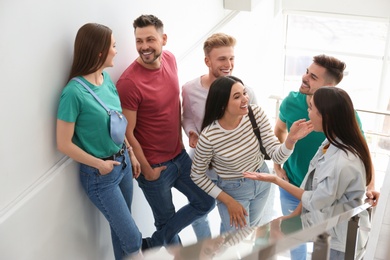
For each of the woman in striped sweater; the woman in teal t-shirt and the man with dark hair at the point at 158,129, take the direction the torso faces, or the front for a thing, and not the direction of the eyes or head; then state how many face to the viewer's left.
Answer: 0

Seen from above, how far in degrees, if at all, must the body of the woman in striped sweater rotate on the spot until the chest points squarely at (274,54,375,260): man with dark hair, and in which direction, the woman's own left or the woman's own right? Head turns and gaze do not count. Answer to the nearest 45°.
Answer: approximately 90° to the woman's own left

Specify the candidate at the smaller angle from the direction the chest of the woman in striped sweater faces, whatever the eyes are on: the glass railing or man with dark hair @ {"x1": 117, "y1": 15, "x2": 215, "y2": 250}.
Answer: the glass railing

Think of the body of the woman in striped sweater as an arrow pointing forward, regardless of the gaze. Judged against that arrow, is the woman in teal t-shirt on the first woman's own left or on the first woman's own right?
on the first woman's own right

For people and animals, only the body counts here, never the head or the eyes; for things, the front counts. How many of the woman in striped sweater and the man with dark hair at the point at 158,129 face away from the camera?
0

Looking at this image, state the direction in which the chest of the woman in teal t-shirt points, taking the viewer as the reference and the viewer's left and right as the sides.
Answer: facing the viewer and to the right of the viewer

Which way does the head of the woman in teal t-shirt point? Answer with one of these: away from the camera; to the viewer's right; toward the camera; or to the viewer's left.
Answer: to the viewer's right

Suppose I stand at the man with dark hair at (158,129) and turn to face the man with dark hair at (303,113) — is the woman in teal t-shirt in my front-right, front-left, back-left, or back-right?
back-right

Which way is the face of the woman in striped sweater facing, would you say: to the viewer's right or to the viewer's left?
to the viewer's right
